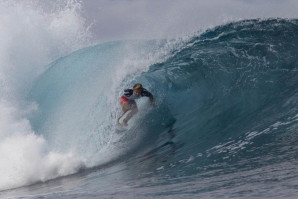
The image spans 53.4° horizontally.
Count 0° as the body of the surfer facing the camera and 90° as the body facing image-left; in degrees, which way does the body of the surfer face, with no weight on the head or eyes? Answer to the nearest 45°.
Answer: approximately 315°
